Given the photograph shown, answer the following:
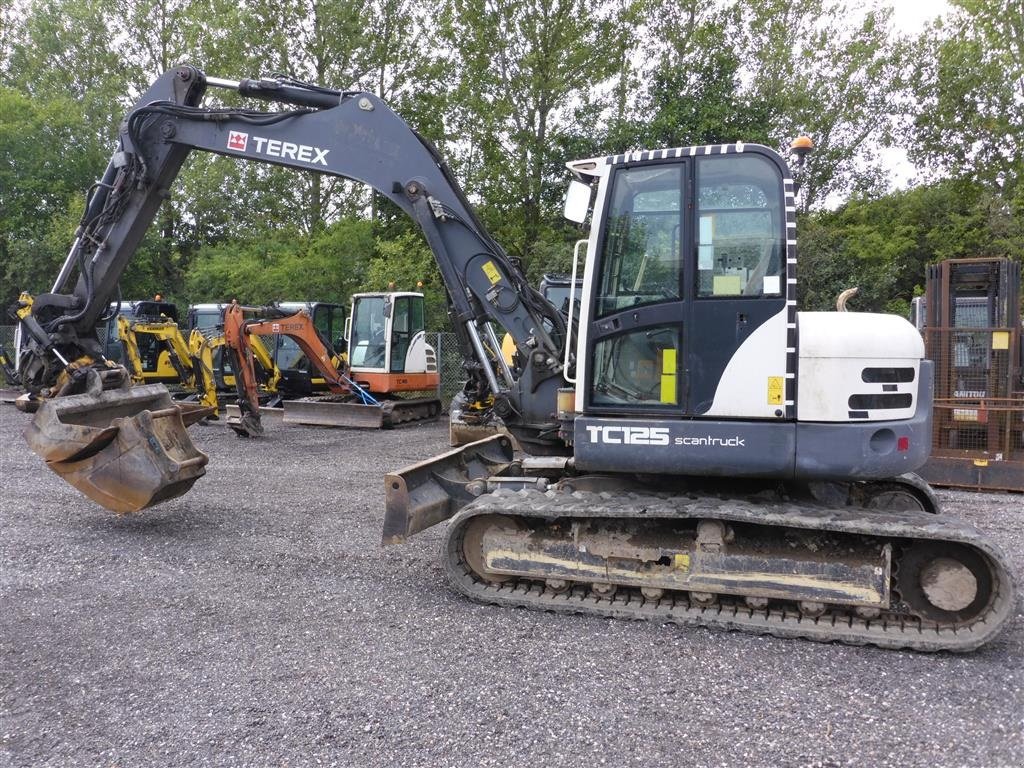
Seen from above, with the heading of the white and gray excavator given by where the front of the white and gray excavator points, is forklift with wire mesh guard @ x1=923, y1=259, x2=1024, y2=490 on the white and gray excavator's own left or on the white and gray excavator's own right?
on the white and gray excavator's own right

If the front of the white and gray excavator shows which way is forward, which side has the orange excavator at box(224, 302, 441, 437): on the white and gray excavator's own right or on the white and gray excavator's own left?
on the white and gray excavator's own right

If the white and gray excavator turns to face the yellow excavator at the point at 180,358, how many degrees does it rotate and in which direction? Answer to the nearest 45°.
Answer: approximately 45° to its right

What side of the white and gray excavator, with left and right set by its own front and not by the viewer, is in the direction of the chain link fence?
right

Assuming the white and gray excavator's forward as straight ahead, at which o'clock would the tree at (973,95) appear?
The tree is roughly at 4 o'clock from the white and gray excavator.

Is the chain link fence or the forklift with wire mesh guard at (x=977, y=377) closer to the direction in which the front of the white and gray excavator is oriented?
the chain link fence

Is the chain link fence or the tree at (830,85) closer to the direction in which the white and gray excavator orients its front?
the chain link fence

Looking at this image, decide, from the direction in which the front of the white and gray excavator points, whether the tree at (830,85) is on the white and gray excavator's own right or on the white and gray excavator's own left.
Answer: on the white and gray excavator's own right

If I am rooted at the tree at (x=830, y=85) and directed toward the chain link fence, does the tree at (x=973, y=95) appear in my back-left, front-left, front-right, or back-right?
back-left

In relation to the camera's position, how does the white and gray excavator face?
facing to the left of the viewer
